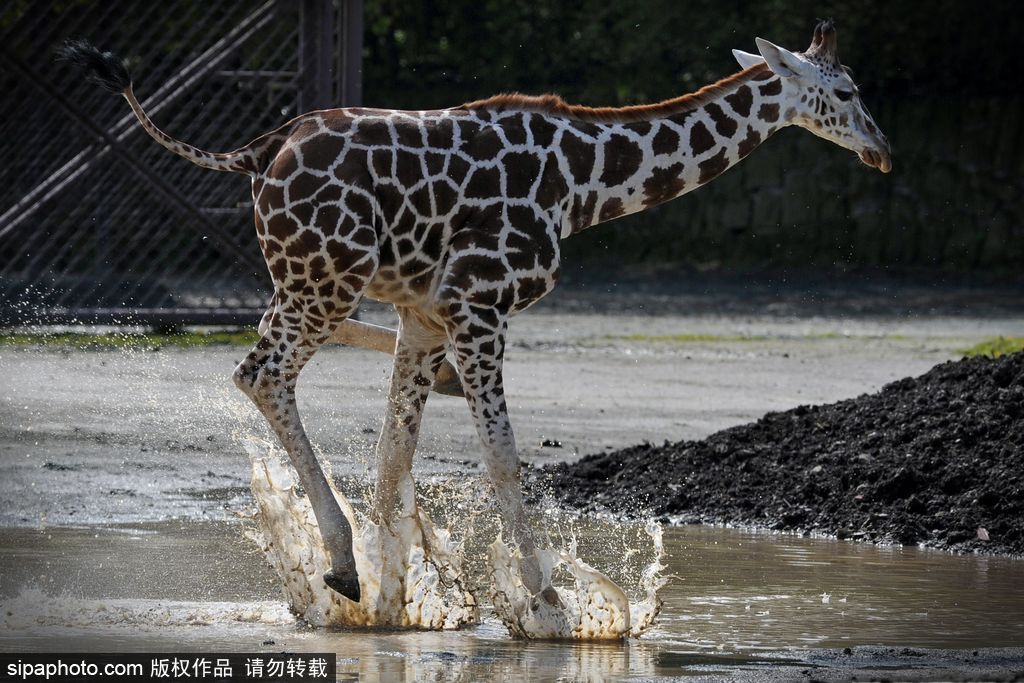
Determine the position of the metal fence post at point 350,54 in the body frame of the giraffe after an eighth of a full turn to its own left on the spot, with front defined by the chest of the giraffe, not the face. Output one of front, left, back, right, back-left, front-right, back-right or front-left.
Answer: front-left

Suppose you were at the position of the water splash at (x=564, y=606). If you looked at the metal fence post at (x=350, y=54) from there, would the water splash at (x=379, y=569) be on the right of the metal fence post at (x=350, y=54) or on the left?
left

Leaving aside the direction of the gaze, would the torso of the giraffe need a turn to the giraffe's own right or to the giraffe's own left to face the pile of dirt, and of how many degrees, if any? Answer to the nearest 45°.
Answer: approximately 45° to the giraffe's own left

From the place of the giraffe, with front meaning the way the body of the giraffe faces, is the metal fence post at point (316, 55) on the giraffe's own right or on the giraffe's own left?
on the giraffe's own left

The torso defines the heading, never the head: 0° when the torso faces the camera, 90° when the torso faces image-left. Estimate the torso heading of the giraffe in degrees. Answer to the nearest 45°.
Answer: approximately 270°
